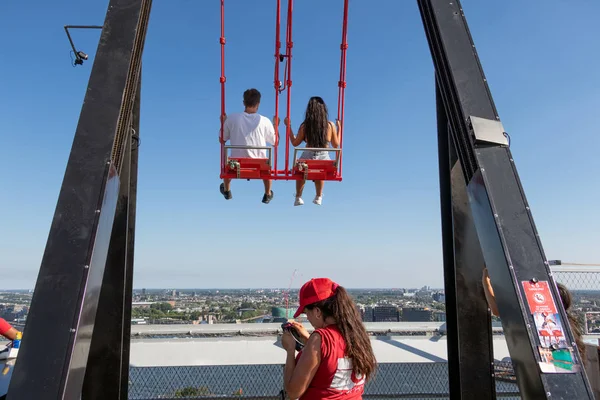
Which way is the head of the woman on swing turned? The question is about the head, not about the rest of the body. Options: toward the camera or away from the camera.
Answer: away from the camera

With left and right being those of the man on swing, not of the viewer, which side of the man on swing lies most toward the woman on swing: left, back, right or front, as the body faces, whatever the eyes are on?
right

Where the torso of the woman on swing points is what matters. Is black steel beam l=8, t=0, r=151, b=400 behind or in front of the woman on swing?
behind

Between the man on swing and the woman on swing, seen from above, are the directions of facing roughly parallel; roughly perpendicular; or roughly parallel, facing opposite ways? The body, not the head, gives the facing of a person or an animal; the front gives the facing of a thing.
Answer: roughly parallel

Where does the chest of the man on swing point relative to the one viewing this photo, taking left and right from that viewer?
facing away from the viewer

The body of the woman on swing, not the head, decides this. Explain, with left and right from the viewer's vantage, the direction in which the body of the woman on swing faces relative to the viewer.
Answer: facing away from the viewer

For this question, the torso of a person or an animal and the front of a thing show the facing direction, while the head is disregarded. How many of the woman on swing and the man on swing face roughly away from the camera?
2
